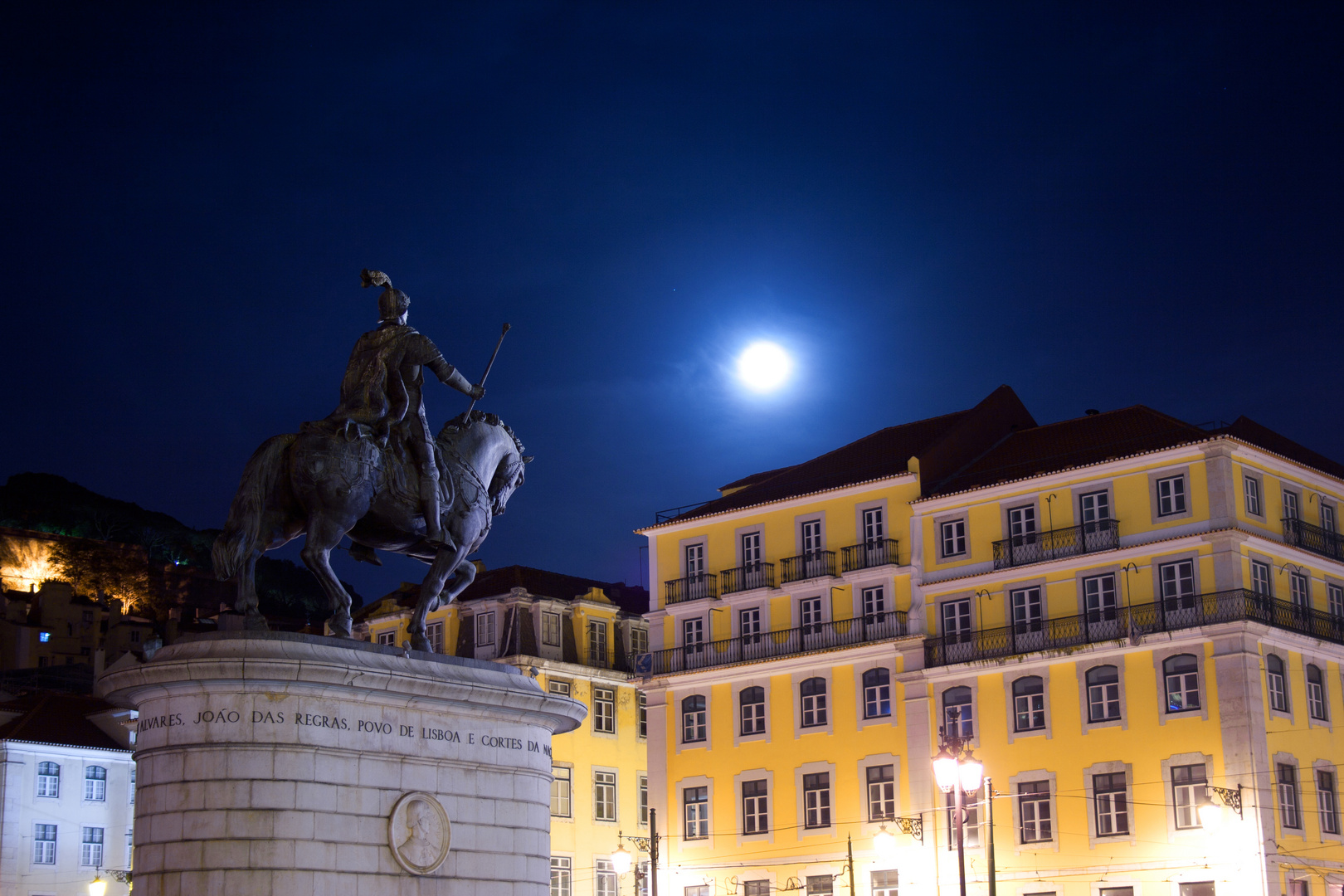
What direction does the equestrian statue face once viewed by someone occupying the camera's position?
facing away from the viewer and to the right of the viewer

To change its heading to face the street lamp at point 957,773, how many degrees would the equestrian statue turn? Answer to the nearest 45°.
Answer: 0° — it already faces it
